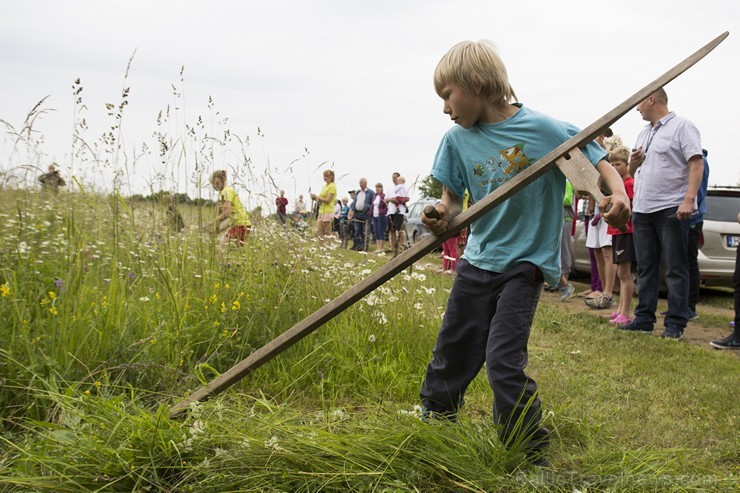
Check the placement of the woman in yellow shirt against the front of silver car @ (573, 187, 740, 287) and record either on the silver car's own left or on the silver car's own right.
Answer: on the silver car's own left

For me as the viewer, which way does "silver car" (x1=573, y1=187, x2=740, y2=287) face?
facing away from the viewer and to the left of the viewer
